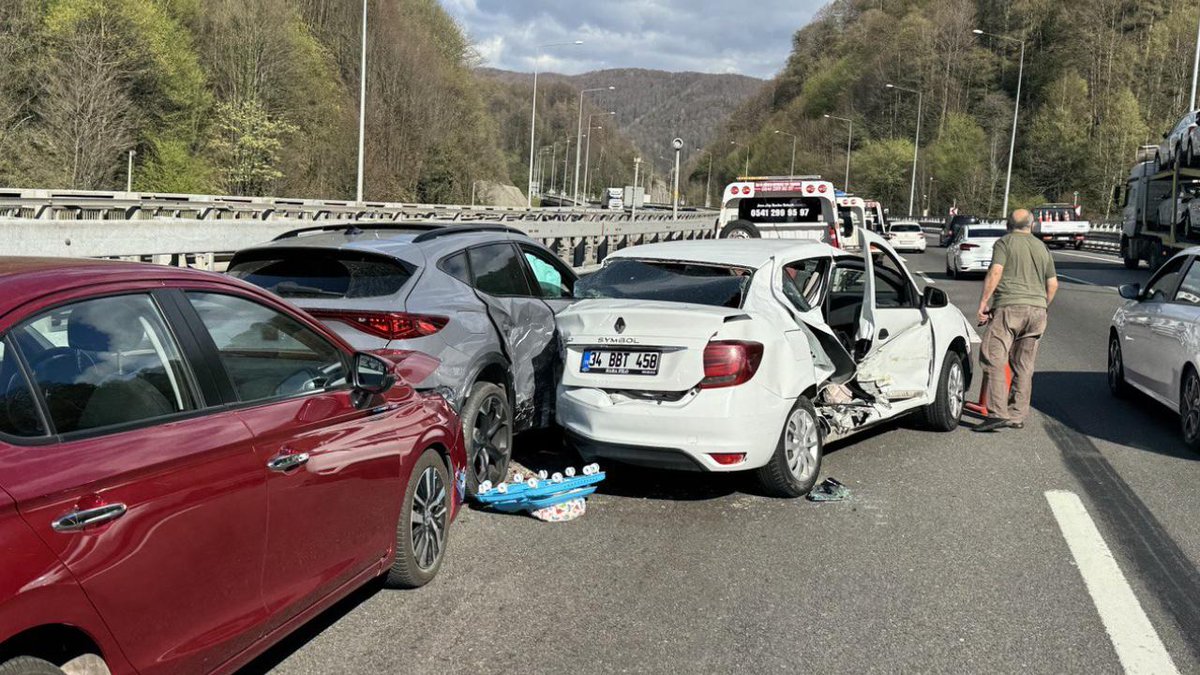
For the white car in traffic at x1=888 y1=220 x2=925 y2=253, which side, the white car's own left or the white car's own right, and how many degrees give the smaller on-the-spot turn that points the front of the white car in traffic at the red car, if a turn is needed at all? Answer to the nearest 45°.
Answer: approximately 180°

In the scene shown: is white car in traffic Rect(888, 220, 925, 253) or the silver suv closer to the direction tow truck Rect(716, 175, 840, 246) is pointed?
the white car in traffic

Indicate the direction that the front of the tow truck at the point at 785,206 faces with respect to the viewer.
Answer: facing away from the viewer

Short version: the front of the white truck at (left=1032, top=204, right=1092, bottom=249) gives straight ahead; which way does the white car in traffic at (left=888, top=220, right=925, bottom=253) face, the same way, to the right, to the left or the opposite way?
the same way

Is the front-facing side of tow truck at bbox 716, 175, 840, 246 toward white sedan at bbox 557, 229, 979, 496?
no

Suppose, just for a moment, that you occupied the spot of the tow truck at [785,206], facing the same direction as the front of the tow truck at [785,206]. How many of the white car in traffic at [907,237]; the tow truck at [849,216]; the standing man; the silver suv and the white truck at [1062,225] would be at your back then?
2

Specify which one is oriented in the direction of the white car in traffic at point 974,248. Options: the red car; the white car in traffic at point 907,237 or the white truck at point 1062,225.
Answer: the red car

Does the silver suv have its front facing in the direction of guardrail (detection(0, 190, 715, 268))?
no

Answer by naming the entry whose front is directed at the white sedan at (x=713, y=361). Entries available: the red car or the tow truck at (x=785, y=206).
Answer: the red car

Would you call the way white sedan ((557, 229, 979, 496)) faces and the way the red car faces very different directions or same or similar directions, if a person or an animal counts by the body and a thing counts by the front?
same or similar directions

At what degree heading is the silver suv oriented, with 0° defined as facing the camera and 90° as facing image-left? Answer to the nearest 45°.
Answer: approximately 225°

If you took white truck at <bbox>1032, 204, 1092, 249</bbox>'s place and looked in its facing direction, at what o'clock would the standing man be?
The standing man is roughly at 6 o'clock from the white truck.

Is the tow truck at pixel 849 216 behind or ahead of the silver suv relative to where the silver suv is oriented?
ahead

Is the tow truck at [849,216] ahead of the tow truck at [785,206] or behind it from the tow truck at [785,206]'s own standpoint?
ahead

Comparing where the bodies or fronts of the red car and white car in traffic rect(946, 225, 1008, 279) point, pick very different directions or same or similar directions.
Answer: same or similar directions

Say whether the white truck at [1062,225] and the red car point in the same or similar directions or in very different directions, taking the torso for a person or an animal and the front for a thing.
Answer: same or similar directions

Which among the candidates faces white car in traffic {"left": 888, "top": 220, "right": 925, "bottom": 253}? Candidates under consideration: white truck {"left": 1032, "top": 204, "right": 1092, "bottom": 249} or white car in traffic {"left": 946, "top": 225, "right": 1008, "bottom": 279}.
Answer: white car in traffic {"left": 946, "top": 225, "right": 1008, "bottom": 279}

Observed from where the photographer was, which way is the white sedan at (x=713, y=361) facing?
facing away from the viewer and to the right of the viewer

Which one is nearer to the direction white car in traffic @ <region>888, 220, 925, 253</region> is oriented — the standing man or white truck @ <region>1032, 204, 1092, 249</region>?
the white truck
